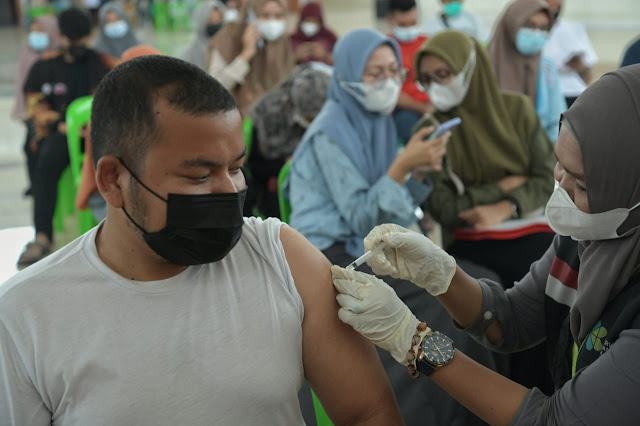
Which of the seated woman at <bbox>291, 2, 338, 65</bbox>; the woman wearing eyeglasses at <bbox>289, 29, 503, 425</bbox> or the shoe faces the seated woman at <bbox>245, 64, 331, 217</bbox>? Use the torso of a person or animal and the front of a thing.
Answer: the seated woman at <bbox>291, 2, 338, 65</bbox>

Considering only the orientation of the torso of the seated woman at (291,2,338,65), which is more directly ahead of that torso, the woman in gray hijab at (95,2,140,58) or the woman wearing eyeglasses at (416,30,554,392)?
the woman wearing eyeglasses

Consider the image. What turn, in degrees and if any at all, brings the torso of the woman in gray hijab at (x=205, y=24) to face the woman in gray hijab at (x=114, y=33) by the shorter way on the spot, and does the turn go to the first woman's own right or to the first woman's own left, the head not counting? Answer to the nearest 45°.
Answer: approximately 135° to the first woman's own right

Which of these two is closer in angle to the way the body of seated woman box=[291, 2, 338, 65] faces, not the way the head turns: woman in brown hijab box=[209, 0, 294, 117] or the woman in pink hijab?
the woman in brown hijab

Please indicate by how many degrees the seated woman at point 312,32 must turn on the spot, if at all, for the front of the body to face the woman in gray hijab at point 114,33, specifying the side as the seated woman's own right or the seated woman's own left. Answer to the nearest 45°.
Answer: approximately 90° to the seated woman's own right

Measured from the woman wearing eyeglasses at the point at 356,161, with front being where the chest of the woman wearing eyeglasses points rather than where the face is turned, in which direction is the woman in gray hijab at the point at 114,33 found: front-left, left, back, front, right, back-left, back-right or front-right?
back

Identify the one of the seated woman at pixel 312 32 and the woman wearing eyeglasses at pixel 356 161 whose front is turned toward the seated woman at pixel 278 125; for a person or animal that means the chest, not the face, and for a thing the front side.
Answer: the seated woman at pixel 312 32
